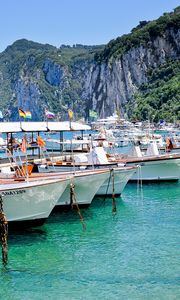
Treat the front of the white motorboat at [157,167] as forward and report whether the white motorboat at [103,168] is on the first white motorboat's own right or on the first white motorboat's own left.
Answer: on the first white motorboat's own right

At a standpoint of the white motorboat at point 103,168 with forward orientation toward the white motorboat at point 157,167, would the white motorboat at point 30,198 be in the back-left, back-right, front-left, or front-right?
back-right
